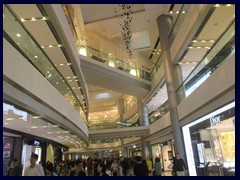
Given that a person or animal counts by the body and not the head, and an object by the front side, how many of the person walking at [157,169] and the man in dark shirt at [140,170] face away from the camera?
2

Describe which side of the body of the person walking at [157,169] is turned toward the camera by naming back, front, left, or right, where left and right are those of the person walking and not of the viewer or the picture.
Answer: back

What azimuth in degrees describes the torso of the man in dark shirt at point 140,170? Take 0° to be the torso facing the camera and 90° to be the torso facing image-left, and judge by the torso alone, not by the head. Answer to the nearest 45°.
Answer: approximately 180°

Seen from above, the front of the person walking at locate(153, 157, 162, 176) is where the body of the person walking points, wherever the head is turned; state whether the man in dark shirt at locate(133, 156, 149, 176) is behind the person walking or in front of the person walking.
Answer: behind

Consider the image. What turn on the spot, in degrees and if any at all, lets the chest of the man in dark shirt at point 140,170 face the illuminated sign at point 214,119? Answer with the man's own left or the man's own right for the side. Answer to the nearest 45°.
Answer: approximately 45° to the man's own right

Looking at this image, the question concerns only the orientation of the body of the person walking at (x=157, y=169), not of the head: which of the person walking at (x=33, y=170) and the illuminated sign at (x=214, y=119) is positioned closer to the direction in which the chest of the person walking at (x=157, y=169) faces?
the illuminated sign
